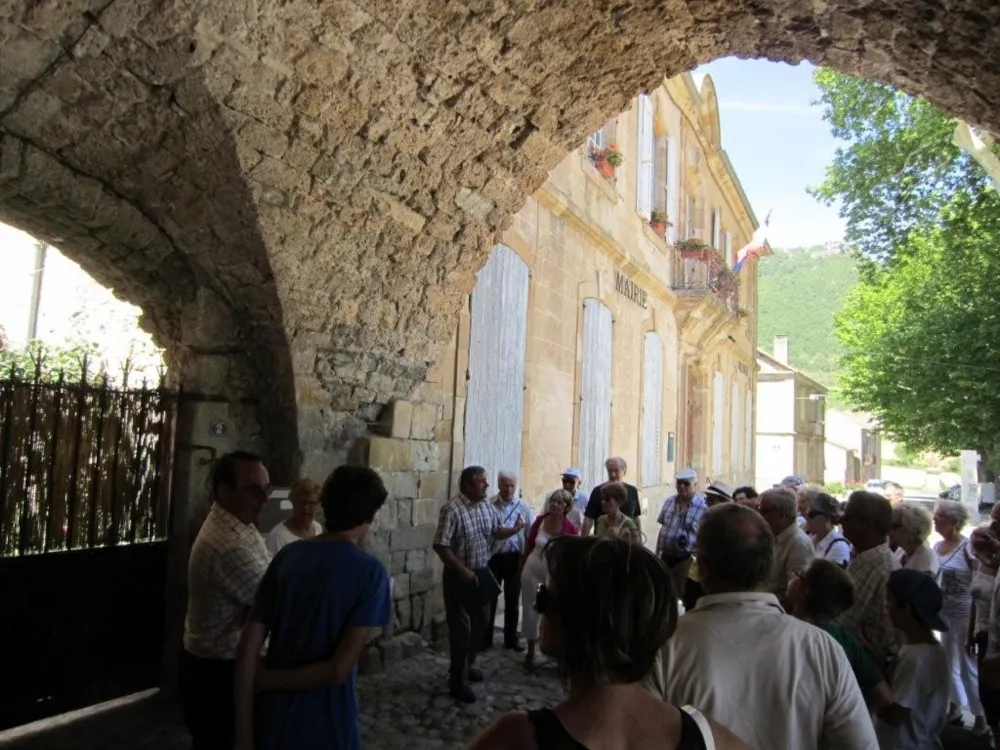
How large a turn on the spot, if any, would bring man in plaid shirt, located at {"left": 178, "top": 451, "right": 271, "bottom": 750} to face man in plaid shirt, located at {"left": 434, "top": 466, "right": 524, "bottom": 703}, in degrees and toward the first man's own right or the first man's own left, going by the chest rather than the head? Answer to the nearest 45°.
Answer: approximately 45° to the first man's own left

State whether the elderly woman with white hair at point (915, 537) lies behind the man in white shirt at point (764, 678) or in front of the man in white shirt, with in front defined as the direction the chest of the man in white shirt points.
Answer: in front

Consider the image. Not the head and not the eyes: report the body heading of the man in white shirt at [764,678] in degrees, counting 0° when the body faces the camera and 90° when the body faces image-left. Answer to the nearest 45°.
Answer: approximately 180°

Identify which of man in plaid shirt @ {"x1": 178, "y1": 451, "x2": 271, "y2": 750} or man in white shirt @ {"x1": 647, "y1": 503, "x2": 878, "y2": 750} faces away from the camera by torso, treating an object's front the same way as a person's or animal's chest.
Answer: the man in white shirt

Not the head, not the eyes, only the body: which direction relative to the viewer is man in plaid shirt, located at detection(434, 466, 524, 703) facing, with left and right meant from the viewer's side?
facing the viewer and to the right of the viewer

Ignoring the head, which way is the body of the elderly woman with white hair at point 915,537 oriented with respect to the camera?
to the viewer's left

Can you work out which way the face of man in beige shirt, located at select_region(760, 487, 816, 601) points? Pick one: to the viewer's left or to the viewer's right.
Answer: to the viewer's left

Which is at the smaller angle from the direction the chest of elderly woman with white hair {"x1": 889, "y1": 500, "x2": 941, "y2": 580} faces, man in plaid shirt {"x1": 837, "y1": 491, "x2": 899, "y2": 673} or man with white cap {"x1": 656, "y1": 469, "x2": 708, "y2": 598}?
the man with white cap

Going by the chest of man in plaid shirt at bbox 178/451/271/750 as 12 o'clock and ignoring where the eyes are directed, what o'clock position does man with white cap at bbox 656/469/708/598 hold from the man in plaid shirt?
The man with white cap is roughly at 11 o'clock from the man in plaid shirt.

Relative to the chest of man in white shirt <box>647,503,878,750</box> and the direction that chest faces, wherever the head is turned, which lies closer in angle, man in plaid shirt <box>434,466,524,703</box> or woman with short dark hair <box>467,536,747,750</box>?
the man in plaid shirt

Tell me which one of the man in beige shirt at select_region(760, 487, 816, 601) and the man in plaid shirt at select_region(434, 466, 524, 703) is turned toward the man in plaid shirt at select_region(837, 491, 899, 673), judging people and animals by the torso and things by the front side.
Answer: the man in plaid shirt at select_region(434, 466, 524, 703)

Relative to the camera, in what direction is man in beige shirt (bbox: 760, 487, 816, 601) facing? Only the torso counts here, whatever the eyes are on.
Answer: to the viewer's left

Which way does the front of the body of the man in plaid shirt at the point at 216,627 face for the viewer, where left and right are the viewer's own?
facing to the right of the viewer

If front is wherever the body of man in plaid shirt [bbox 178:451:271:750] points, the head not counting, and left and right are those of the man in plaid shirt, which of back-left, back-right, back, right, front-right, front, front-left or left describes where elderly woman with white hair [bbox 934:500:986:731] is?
front
